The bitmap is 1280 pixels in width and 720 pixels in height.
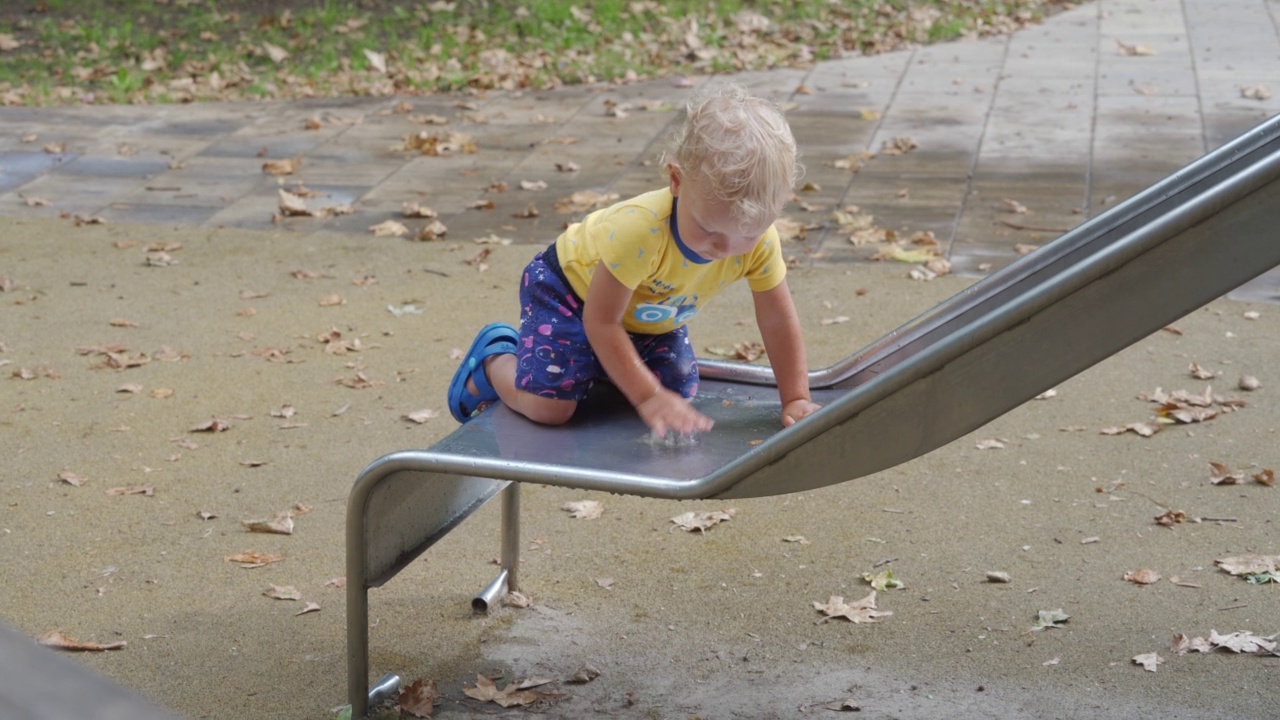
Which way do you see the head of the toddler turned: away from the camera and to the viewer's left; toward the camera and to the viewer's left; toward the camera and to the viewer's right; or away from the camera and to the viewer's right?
toward the camera and to the viewer's right

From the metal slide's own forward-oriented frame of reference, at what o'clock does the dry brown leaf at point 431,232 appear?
The dry brown leaf is roughly at 2 o'clock from the metal slide.

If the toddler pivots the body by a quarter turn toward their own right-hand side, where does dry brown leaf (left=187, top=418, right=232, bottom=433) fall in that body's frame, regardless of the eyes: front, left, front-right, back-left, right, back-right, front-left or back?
right

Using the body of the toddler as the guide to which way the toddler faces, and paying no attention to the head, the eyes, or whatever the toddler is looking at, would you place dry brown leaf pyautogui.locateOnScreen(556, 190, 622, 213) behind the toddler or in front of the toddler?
behind

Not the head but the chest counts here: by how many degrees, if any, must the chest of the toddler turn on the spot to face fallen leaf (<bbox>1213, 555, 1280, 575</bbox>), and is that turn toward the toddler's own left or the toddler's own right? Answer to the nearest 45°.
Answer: approximately 45° to the toddler's own left

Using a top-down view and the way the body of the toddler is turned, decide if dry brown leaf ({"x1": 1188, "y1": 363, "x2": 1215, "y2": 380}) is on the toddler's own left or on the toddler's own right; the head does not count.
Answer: on the toddler's own left

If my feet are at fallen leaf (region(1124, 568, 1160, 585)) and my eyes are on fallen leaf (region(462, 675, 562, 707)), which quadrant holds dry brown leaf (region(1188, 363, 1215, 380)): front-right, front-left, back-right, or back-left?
back-right

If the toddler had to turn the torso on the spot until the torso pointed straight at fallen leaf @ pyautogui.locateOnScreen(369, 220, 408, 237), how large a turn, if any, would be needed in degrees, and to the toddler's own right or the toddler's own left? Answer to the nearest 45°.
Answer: approximately 135° to the toddler's own left

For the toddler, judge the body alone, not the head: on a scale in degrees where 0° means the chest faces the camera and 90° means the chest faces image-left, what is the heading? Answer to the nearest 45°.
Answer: approximately 315°

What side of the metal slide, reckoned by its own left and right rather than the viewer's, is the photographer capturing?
left
